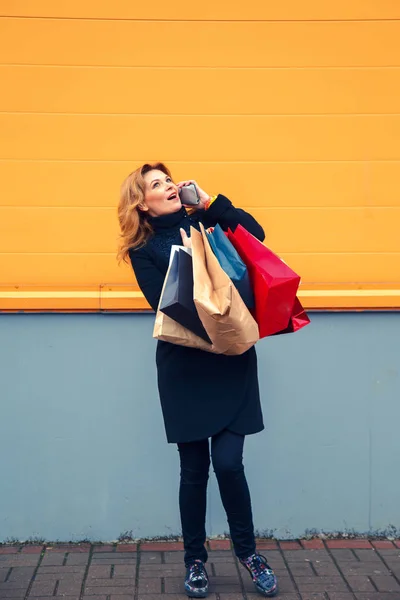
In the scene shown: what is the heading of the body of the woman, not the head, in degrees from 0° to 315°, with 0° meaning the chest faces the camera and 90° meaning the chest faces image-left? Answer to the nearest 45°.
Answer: approximately 0°
